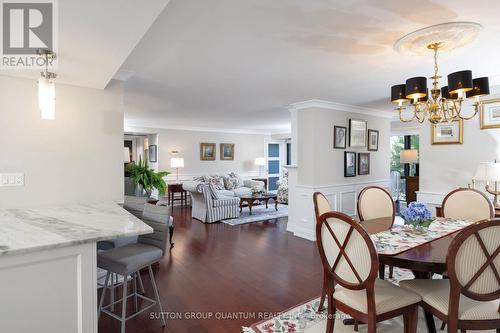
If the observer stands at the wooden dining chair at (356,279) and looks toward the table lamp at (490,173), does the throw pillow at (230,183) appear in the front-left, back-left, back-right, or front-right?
front-left

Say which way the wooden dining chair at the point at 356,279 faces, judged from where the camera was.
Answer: facing away from the viewer and to the right of the viewer

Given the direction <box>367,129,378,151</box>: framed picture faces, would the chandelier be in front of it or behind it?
in front

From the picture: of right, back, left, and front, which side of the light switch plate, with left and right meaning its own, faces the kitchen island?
front

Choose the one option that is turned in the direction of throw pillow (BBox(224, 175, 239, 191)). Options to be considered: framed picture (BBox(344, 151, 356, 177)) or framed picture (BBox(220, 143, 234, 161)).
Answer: framed picture (BBox(220, 143, 234, 161))

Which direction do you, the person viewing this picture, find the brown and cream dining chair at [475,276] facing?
facing away from the viewer and to the left of the viewer

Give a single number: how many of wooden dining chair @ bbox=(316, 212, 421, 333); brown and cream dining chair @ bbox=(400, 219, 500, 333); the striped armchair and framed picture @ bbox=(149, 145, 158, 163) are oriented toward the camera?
1

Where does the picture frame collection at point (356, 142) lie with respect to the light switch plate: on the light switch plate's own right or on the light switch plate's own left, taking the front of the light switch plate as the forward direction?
on the light switch plate's own left

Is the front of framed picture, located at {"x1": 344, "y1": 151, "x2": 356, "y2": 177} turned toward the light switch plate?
no

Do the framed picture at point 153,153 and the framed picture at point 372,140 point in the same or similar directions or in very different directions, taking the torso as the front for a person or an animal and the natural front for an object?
same or similar directions

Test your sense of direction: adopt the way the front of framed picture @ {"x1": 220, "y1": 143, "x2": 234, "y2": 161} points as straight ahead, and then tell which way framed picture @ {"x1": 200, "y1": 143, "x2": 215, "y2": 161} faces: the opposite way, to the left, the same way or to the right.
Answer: the same way

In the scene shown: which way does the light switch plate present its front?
toward the camera

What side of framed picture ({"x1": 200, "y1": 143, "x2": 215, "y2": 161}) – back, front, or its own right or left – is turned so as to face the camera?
front

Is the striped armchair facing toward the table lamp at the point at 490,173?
no

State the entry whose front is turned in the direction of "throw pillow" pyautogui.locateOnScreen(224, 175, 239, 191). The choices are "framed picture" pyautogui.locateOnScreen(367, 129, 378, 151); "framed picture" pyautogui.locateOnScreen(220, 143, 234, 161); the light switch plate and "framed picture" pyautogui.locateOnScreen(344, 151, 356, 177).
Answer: "framed picture" pyautogui.locateOnScreen(220, 143, 234, 161)

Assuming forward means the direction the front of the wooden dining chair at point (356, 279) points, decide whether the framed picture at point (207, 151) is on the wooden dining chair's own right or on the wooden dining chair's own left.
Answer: on the wooden dining chair's own left

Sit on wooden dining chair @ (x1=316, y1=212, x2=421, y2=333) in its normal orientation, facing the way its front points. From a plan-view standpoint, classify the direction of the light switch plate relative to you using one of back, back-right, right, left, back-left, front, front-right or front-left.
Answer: back-left

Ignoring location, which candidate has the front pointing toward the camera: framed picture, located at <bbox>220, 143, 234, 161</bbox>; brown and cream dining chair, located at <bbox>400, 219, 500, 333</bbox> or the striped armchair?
the framed picture
